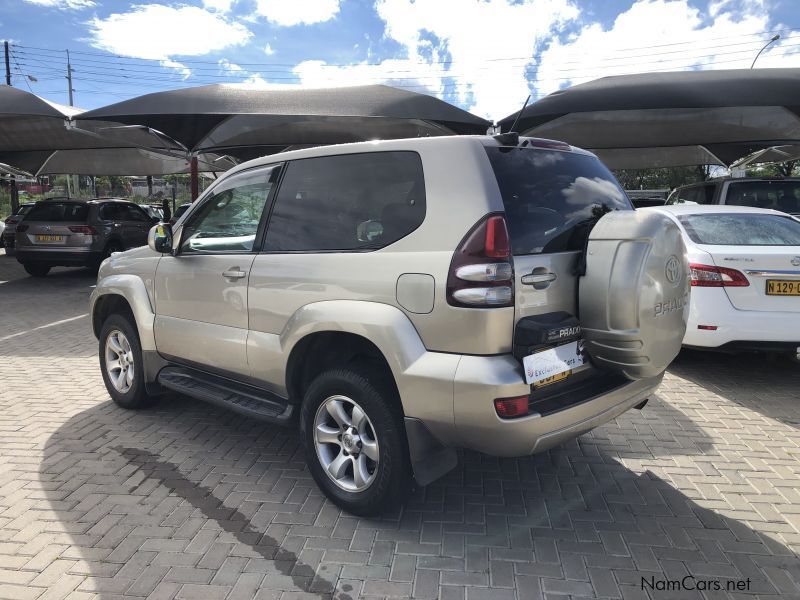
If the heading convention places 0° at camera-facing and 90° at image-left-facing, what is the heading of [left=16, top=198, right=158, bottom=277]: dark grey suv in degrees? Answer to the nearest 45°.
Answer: approximately 225°

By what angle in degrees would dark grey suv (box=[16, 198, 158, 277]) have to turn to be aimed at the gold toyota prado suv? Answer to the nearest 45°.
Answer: approximately 135° to its right

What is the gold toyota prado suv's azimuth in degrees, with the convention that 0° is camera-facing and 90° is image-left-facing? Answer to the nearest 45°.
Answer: approximately 135°

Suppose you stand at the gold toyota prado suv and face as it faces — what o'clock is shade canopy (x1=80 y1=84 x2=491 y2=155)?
The shade canopy is roughly at 1 o'clock from the gold toyota prado suv.

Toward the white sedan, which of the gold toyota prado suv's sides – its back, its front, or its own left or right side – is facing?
right

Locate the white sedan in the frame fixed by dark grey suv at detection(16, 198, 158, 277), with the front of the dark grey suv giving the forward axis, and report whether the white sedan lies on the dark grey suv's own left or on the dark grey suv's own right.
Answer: on the dark grey suv's own right

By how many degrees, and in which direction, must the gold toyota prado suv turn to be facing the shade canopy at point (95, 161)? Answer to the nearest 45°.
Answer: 0° — it already faces it

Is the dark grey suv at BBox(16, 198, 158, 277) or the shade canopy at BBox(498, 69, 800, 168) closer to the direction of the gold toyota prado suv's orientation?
the dark grey suv

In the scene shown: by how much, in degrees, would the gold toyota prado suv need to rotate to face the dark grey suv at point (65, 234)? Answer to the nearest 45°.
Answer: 0° — it already faces it
